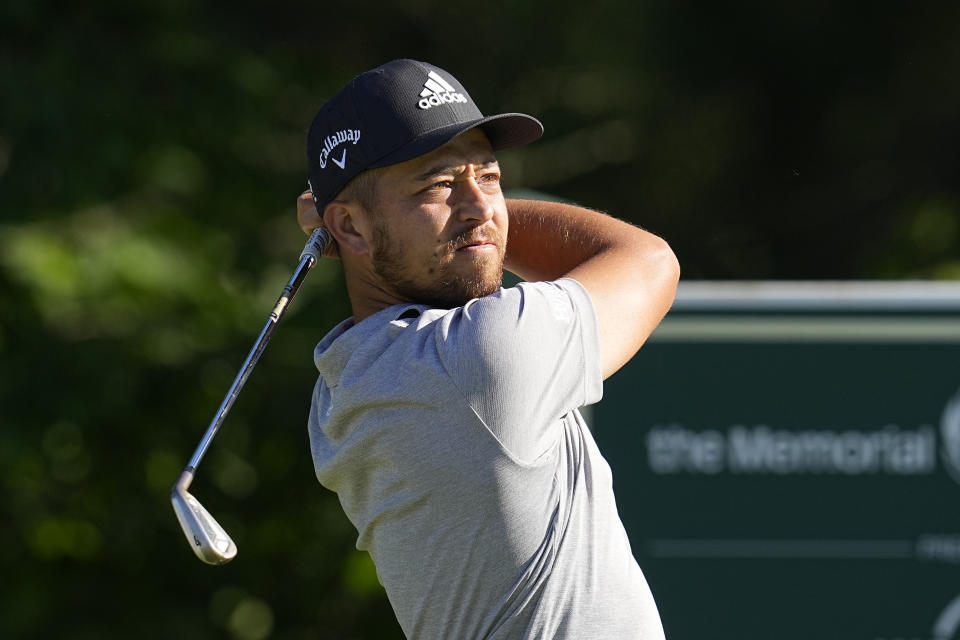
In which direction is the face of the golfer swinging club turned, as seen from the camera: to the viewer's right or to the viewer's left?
to the viewer's right

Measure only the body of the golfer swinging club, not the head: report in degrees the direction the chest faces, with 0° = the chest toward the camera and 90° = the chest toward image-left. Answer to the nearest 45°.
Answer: approximately 270°

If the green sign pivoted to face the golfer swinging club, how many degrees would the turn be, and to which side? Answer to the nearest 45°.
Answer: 0° — it already faces them

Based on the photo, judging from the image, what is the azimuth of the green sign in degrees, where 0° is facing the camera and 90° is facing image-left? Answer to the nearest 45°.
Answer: approximately 0°

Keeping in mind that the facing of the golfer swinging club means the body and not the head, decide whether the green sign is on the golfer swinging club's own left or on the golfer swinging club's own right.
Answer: on the golfer swinging club's own left
